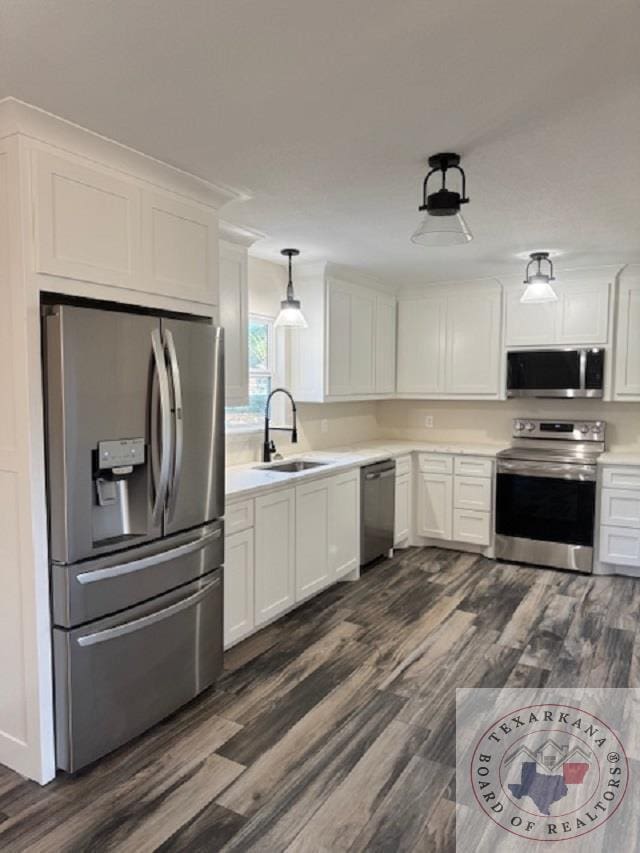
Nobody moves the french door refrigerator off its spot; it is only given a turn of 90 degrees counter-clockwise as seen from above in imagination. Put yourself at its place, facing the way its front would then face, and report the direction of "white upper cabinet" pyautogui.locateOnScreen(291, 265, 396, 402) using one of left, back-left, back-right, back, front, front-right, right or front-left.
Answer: front

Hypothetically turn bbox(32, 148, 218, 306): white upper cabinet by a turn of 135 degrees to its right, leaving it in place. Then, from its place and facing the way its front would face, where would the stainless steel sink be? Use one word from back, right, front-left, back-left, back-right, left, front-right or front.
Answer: back-right

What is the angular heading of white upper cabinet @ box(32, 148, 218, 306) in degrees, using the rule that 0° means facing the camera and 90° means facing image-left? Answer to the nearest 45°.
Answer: approximately 315°

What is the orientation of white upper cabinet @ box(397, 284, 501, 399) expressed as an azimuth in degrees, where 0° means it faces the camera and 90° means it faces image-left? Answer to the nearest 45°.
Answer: approximately 0°

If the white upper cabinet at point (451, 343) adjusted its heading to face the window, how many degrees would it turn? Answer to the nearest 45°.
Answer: approximately 45° to its right

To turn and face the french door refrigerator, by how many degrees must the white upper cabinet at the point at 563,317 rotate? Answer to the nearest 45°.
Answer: approximately 45° to its right

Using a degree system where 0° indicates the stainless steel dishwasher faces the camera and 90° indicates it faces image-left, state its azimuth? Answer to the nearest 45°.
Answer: approximately 315°

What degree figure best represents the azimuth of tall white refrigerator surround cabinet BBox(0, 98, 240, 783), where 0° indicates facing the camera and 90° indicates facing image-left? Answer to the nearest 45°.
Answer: approximately 315°

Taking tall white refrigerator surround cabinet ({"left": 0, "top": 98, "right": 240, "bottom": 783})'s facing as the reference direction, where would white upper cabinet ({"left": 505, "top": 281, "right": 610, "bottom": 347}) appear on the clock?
The white upper cabinet is roughly at 10 o'clock from the tall white refrigerator surround cabinet.
